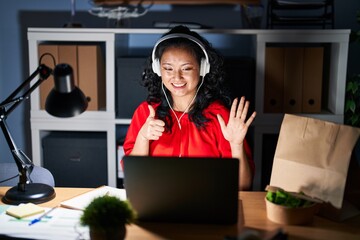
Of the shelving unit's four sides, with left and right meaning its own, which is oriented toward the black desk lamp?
front

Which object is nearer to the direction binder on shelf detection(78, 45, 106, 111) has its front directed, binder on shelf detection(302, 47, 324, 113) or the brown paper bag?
the brown paper bag

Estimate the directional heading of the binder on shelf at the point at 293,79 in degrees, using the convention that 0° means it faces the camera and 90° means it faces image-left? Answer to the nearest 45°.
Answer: approximately 0°

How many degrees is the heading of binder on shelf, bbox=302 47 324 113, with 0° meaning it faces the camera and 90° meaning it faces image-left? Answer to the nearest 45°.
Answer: approximately 0°
